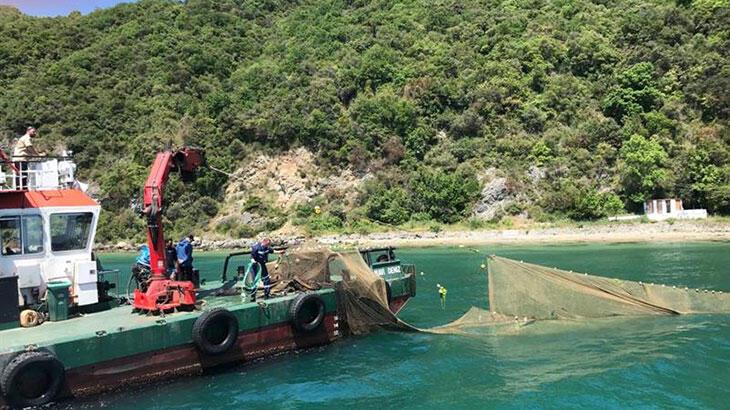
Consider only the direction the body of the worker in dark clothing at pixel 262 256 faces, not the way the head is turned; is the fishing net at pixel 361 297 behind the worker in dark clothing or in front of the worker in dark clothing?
in front

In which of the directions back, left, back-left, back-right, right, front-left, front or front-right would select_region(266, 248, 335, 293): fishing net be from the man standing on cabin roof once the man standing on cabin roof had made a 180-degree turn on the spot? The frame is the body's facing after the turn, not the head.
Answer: back

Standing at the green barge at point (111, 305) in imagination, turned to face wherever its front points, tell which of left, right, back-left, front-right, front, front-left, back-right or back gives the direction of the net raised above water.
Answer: front-right

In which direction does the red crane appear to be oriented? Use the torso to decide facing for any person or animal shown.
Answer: to the viewer's right

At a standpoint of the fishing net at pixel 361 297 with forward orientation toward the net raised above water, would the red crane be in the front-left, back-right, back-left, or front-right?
back-right

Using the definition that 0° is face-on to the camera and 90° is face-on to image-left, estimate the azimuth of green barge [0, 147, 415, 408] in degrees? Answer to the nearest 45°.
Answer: approximately 225°

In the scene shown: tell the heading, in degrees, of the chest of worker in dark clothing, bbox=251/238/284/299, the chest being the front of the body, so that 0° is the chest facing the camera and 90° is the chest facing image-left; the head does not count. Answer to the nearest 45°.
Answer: approximately 270°

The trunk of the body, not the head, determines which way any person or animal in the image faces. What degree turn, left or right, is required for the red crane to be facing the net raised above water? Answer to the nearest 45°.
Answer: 0° — it already faces it

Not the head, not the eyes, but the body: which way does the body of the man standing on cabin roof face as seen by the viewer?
to the viewer's right
